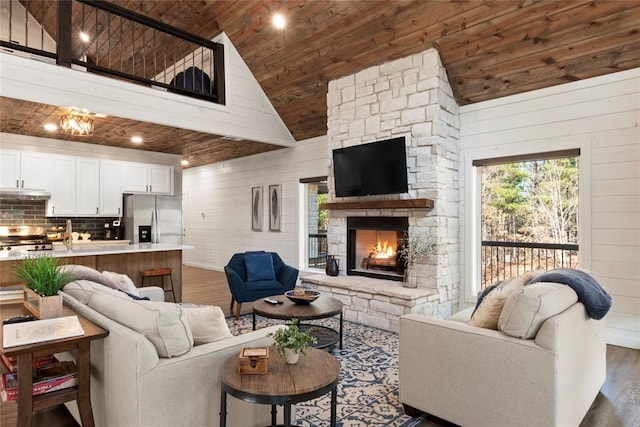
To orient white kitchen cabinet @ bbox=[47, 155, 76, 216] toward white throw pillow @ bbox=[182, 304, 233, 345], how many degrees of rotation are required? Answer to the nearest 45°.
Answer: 0° — it already faces it

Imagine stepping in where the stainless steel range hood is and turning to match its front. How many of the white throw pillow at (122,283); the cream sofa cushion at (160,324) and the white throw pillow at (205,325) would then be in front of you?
3

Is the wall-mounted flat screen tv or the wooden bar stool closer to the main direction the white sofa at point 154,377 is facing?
the wall-mounted flat screen tv

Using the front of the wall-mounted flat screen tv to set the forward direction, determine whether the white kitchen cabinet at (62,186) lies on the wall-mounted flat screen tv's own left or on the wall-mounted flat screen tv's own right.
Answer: on the wall-mounted flat screen tv's own right

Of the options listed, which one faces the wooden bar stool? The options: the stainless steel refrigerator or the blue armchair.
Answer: the stainless steel refrigerator

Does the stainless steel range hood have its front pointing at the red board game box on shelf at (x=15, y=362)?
yes

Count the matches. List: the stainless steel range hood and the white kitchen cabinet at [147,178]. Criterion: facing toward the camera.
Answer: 2
